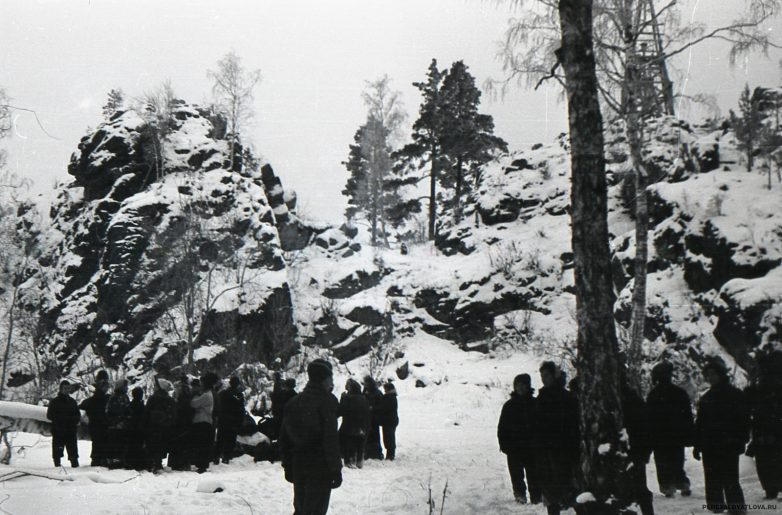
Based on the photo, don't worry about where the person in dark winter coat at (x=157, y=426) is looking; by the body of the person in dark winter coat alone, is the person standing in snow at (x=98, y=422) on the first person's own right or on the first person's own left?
on the first person's own left

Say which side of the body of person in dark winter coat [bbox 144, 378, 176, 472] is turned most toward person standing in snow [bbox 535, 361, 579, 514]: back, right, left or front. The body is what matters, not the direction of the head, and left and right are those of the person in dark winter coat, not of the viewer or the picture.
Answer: right

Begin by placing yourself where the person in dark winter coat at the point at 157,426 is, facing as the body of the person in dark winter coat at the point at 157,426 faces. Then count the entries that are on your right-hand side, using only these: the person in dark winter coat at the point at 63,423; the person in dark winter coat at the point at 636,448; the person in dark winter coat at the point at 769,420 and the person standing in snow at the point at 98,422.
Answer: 2

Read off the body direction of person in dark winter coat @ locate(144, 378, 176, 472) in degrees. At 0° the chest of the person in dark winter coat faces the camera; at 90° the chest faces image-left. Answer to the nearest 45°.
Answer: approximately 225°

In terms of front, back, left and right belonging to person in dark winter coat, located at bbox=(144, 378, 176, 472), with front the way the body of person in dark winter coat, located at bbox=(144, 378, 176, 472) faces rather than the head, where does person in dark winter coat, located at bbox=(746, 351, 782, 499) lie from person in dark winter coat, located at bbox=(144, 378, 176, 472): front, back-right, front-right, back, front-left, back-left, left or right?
right

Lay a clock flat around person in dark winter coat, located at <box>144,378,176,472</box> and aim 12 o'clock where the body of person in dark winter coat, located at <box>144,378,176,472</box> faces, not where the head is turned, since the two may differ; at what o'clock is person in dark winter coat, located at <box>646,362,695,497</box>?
person in dark winter coat, located at <box>646,362,695,497</box> is roughly at 3 o'clock from person in dark winter coat, located at <box>144,378,176,472</box>.
